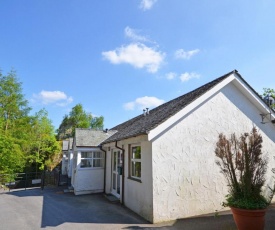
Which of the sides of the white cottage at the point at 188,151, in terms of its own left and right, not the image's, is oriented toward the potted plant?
left

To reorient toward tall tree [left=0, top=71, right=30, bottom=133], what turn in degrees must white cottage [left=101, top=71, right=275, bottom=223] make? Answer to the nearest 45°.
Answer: approximately 90° to its right

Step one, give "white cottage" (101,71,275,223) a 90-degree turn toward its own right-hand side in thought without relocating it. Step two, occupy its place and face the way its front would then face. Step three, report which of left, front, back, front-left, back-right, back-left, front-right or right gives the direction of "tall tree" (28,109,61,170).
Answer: front

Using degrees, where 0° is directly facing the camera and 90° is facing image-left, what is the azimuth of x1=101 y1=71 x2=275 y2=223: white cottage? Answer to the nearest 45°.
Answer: approximately 45°
